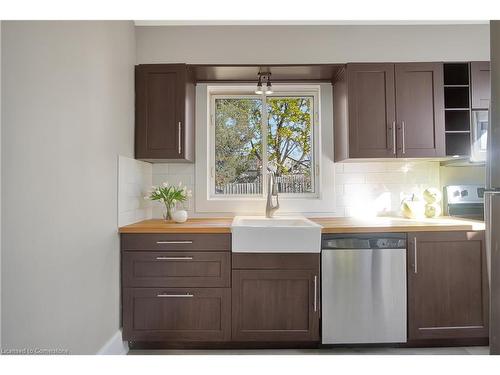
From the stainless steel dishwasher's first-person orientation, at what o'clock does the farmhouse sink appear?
The farmhouse sink is roughly at 2 o'clock from the stainless steel dishwasher.

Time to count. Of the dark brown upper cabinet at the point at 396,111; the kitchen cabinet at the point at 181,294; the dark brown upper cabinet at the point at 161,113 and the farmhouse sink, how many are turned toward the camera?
4

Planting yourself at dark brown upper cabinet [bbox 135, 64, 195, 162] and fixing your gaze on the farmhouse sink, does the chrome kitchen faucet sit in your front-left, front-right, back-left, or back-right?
front-left

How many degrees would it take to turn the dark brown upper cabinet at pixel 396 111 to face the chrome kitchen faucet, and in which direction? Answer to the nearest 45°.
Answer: approximately 90° to its right

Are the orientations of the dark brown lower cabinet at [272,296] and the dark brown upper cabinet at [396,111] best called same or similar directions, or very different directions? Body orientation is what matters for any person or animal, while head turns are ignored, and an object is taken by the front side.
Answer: same or similar directions

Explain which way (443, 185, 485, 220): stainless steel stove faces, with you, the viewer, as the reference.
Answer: facing the viewer

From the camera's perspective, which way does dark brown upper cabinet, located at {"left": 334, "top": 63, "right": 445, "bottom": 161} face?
toward the camera

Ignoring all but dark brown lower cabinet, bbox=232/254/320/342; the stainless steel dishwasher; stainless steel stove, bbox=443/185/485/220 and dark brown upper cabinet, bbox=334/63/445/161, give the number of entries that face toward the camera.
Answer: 4

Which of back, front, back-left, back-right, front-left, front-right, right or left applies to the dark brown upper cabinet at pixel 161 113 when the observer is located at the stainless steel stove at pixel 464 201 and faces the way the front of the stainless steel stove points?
front-right

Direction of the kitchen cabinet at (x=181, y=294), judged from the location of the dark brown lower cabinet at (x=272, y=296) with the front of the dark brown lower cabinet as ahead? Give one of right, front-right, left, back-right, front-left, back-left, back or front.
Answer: right

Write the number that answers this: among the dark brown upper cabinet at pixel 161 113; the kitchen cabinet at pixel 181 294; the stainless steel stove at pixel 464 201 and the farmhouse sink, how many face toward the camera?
4

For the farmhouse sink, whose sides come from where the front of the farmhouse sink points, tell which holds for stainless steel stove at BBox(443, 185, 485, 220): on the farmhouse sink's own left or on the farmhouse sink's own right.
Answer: on the farmhouse sink's own left

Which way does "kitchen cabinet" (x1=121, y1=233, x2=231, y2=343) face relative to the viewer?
toward the camera
